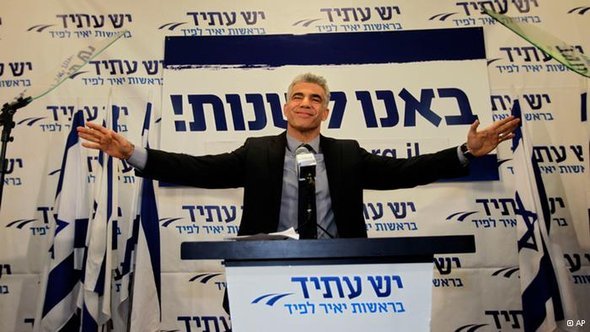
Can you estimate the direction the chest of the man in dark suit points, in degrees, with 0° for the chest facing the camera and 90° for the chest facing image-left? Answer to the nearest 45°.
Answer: approximately 0°

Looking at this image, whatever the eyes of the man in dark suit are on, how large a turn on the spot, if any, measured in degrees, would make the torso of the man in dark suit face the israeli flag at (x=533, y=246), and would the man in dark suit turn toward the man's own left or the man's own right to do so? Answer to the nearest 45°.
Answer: approximately 135° to the man's own left

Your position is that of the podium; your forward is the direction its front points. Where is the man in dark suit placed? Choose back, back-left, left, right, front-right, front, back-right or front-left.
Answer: back

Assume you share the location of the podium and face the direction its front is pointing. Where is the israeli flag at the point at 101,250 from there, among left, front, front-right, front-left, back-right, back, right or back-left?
back-right

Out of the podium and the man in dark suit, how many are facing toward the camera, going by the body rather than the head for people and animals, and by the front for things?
2

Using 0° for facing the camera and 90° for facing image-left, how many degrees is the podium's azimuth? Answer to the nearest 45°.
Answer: approximately 0°

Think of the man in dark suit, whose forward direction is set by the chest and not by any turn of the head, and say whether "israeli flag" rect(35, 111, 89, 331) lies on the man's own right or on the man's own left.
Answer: on the man's own right

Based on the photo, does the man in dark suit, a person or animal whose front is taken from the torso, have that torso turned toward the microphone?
yes
